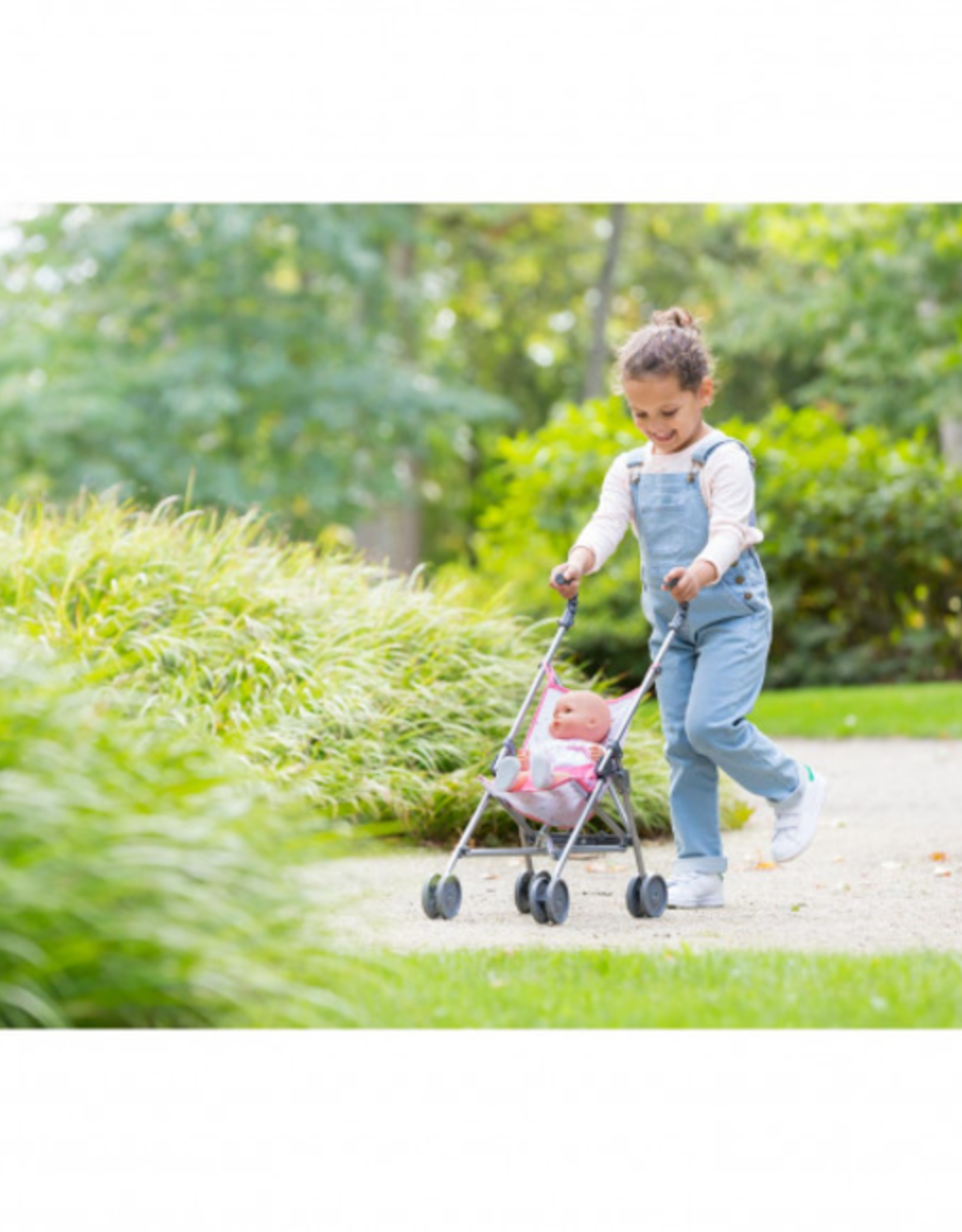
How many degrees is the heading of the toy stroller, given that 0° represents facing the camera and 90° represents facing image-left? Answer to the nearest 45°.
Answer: approximately 45°

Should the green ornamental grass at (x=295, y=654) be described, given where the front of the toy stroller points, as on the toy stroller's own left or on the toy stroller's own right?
on the toy stroller's own right

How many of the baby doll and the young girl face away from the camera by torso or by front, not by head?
0

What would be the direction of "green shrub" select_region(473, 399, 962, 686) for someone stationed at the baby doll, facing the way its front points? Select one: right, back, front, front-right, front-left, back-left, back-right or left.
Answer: back-right

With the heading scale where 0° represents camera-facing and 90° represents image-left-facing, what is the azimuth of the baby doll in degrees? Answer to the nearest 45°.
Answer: approximately 45°

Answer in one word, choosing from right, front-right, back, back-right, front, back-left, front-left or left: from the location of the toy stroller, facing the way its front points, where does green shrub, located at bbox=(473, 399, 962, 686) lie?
back-right
